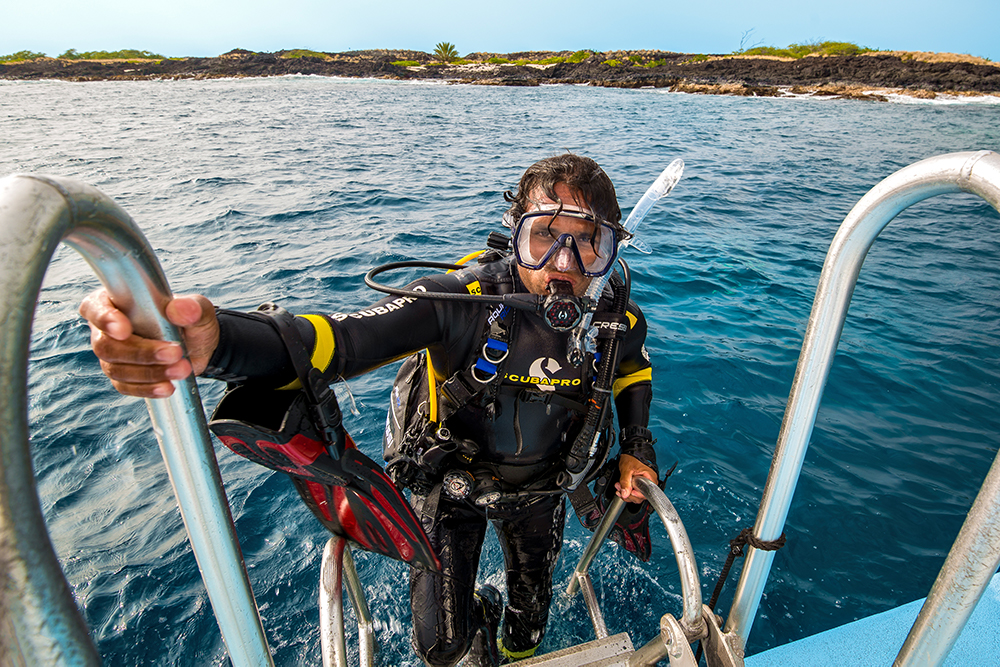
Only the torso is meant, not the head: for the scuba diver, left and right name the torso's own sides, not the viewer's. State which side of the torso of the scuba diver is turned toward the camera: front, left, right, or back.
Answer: front
